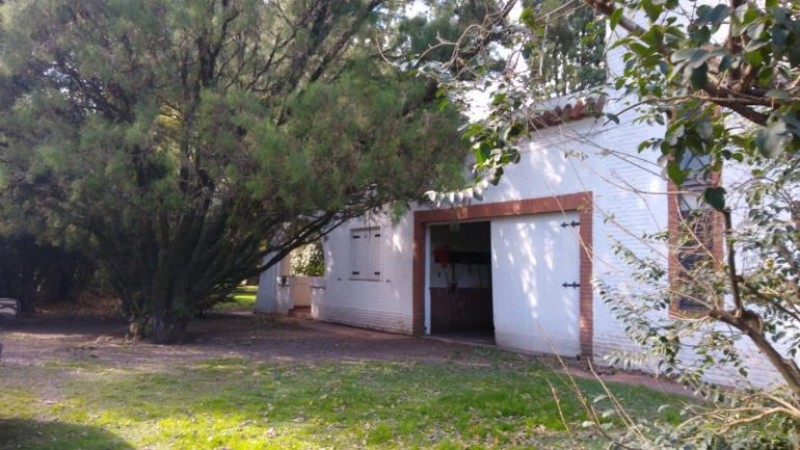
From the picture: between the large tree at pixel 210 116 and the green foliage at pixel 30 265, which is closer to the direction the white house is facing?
the large tree

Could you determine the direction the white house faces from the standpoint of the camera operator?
facing the viewer and to the left of the viewer

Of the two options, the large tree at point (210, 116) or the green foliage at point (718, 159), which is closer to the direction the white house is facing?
the large tree

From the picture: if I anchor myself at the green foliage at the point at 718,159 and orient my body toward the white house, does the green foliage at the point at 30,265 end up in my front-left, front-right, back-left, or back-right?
front-left

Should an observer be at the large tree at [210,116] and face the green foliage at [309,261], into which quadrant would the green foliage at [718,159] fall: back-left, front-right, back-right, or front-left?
back-right

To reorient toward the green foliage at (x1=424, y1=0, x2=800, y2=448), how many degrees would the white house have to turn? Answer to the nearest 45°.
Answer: approximately 45° to its left

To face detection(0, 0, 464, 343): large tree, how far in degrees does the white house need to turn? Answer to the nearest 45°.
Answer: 0° — it already faces it

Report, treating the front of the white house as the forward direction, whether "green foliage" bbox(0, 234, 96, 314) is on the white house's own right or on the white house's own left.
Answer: on the white house's own right

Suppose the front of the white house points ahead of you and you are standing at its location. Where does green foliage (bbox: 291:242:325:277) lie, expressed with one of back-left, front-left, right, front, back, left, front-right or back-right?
right
